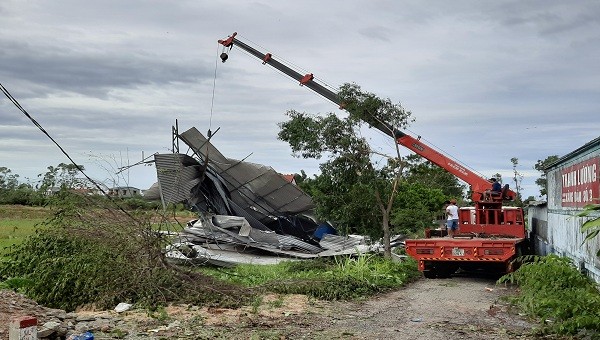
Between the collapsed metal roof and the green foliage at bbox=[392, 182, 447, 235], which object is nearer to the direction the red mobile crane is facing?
the green foliage

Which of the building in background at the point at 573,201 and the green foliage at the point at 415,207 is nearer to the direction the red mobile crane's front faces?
the green foliage

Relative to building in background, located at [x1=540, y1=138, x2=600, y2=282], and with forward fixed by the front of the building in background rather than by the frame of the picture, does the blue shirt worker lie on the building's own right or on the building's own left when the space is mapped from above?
on the building's own right

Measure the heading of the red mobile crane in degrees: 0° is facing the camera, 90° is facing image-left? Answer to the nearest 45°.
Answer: approximately 180°

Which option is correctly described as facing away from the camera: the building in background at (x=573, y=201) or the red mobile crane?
the red mobile crane

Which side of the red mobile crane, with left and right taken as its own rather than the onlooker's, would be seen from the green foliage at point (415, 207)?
front

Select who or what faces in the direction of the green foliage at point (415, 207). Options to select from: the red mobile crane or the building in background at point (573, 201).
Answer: the red mobile crane

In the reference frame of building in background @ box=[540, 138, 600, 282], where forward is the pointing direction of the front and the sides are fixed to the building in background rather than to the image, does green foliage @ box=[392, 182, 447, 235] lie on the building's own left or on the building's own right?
on the building's own right

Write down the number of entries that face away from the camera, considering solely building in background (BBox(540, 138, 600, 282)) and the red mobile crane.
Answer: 1

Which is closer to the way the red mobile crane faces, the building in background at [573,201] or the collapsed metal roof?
the collapsed metal roof

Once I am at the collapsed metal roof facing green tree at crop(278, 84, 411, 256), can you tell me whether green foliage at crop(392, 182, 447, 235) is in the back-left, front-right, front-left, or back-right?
front-left

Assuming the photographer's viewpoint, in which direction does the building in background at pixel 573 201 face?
facing the viewer and to the left of the viewer

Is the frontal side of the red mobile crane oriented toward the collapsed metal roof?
no
